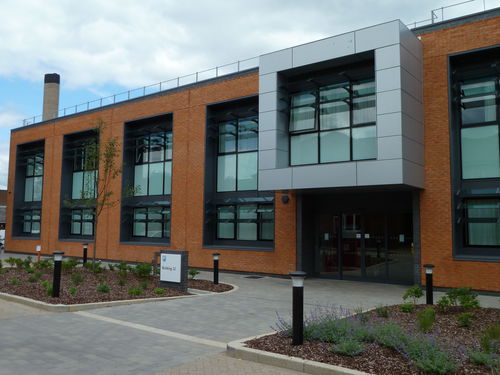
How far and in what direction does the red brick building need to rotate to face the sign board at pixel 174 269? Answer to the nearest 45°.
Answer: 0° — it already faces it

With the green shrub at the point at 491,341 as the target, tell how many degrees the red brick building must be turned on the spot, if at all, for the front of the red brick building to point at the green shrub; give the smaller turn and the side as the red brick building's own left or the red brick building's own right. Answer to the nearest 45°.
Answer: approximately 45° to the red brick building's own left

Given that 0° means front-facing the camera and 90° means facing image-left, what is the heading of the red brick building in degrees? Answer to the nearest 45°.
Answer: approximately 45°

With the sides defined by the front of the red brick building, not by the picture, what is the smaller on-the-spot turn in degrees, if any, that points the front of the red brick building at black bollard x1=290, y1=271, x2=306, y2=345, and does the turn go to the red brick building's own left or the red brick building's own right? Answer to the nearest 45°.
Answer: approximately 45° to the red brick building's own left

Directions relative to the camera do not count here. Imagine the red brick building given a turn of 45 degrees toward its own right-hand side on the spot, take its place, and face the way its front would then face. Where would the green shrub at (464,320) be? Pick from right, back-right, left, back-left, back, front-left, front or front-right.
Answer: left

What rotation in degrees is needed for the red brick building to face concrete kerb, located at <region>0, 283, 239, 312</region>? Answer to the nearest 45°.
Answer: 0° — it already faces it

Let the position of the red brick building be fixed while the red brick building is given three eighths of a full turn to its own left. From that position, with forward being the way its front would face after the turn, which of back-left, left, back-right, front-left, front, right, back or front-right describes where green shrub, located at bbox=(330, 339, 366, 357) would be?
right

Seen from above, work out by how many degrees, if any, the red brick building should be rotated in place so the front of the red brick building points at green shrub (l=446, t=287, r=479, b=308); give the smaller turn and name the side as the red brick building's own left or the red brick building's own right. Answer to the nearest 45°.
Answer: approximately 45° to the red brick building's own left

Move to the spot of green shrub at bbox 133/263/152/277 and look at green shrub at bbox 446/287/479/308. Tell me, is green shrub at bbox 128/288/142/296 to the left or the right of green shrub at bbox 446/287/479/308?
right
